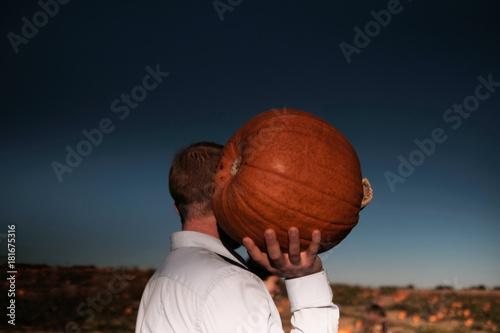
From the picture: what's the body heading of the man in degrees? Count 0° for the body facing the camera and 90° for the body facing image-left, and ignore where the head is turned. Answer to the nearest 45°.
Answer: approximately 225°
